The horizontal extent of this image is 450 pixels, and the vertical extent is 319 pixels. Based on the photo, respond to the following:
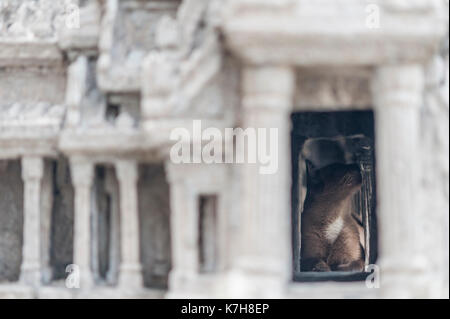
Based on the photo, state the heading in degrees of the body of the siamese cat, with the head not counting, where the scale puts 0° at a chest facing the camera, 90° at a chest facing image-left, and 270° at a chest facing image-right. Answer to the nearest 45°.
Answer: approximately 315°
